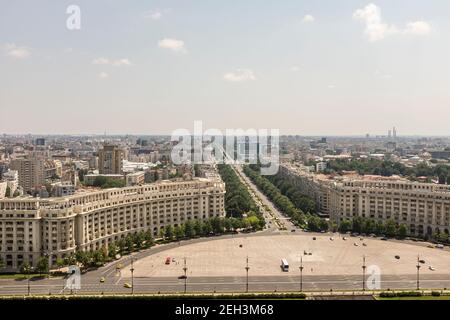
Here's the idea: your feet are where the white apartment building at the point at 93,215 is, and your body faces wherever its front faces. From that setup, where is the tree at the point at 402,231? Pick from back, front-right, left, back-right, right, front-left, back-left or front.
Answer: front-left

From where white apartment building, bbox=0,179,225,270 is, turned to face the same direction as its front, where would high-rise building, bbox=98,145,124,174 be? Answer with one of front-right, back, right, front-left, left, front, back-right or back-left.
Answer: back-left

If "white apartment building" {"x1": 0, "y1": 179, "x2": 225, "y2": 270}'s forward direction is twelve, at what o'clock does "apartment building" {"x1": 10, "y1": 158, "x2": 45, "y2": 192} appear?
The apartment building is roughly at 7 o'clock from the white apartment building.

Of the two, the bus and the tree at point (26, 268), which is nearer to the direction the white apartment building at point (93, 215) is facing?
the bus

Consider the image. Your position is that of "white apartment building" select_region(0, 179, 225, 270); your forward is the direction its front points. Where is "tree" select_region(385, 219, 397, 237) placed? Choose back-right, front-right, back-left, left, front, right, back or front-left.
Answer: front-left

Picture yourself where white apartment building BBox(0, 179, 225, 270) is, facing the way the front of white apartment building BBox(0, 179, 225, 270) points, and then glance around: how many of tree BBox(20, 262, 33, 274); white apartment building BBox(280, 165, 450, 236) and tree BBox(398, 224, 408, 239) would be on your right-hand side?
1

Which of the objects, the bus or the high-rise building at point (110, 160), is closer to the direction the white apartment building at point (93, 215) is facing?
the bus

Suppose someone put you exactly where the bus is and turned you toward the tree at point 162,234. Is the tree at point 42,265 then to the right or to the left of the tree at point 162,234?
left

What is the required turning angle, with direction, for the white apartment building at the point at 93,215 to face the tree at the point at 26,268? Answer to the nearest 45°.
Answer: approximately 90° to its right

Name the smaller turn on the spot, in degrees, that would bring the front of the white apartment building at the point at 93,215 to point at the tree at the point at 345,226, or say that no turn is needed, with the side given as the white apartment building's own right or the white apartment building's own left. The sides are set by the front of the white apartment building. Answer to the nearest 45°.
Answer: approximately 45° to the white apartment building's own left

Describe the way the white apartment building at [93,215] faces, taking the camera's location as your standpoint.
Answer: facing the viewer and to the right of the viewer
